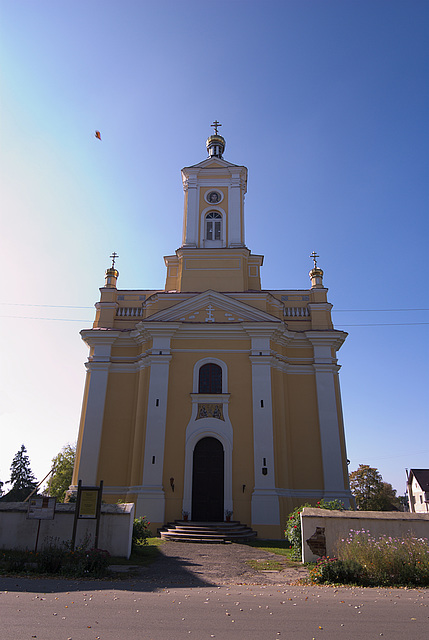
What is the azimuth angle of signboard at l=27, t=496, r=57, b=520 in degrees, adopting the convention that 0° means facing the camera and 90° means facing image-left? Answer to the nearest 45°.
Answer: approximately 0°

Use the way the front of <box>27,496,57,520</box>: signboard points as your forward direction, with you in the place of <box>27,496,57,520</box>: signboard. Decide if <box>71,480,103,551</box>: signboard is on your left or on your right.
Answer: on your left

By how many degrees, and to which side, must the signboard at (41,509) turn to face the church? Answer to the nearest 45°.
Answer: approximately 135° to its left

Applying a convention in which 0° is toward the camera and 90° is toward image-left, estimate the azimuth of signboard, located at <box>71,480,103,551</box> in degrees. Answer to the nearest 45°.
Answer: approximately 0°

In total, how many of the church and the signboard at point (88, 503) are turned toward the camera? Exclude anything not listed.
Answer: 2

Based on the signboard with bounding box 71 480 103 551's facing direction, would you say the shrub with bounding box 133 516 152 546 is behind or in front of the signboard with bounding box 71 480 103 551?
behind

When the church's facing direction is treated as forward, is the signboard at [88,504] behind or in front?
in front

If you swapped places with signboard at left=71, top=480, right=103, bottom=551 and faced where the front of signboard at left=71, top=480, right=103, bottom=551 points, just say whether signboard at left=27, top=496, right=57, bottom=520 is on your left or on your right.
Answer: on your right

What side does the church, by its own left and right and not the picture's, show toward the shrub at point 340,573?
front

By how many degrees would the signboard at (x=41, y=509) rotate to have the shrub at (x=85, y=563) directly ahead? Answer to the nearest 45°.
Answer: approximately 45° to its left
